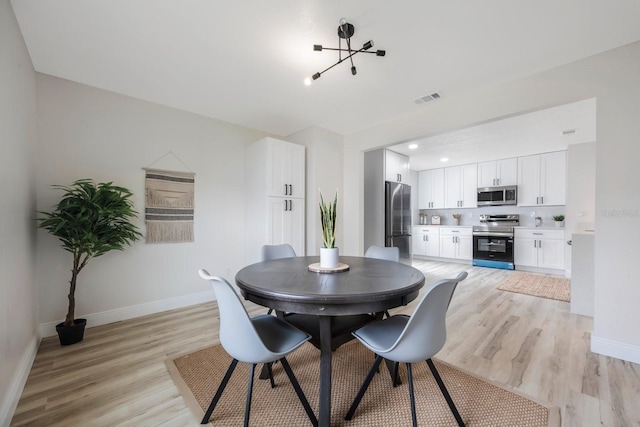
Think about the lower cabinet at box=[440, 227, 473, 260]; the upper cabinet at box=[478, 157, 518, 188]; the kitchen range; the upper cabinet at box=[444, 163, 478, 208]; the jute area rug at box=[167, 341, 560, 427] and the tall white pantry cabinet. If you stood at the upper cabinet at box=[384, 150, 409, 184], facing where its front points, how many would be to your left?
4

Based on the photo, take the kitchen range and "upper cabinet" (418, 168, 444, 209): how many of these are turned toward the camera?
2

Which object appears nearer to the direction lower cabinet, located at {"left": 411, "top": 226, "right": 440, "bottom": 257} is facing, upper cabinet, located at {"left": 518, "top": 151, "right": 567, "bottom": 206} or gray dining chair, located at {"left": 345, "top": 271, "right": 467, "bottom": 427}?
the gray dining chair

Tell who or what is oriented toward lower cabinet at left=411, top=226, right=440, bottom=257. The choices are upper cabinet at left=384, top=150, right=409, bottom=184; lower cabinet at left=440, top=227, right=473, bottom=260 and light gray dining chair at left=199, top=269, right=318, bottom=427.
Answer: the light gray dining chair

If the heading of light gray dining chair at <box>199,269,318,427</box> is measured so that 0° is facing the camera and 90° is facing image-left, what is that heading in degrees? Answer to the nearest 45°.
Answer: approximately 225°

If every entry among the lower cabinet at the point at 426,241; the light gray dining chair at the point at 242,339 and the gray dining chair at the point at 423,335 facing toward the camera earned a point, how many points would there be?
1

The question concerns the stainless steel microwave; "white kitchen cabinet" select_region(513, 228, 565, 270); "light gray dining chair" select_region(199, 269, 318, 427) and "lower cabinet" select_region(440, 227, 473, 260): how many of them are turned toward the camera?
3

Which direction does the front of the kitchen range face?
toward the camera

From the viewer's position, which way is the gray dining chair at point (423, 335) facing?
facing away from the viewer and to the left of the viewer

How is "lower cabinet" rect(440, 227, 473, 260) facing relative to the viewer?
toward the camera

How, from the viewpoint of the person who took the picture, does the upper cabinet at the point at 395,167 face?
facing the viewer and to the right of the viewer

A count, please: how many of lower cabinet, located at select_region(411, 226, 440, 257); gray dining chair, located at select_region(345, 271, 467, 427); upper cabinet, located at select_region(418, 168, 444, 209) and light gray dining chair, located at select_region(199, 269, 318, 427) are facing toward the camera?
2
